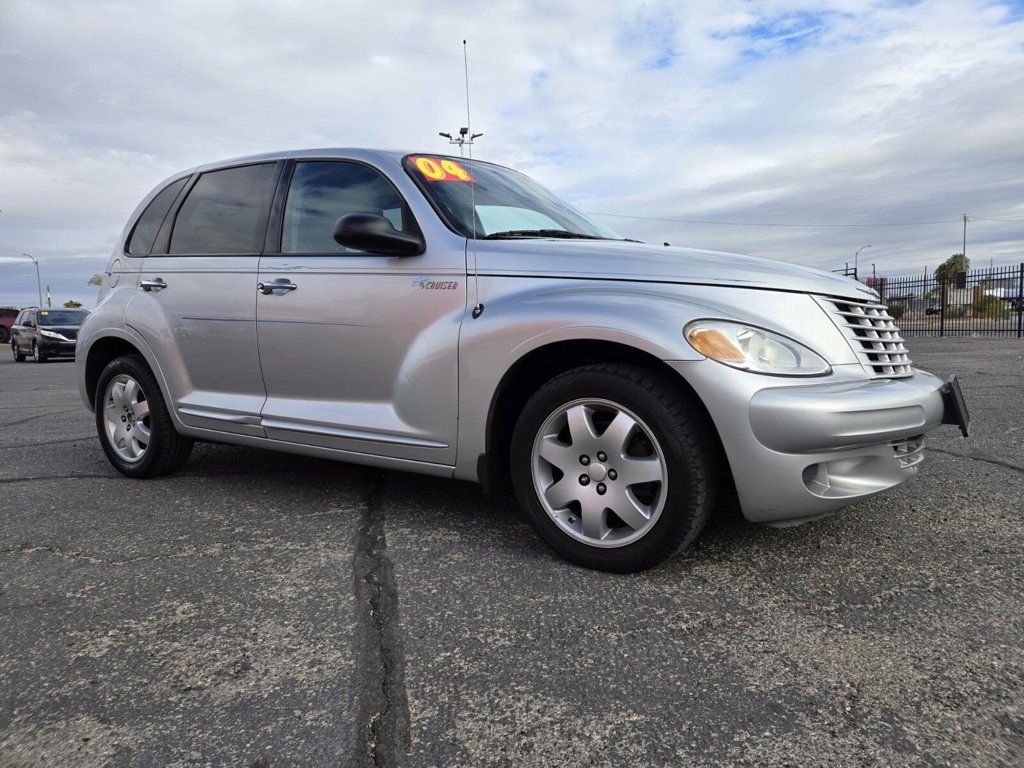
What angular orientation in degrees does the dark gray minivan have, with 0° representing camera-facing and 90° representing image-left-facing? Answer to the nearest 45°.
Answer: approximately 315°

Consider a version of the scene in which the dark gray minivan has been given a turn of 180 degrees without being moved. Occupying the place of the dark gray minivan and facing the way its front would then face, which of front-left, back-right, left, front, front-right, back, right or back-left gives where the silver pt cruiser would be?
back-left

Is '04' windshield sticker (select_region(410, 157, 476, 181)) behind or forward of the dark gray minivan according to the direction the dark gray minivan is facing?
forward
